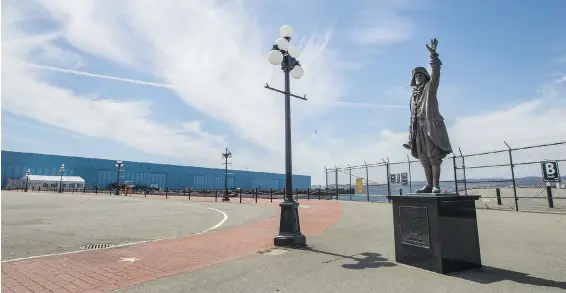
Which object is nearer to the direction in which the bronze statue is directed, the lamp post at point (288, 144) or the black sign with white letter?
the lamp post

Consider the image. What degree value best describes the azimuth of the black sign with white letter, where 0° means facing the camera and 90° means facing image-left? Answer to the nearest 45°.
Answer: approximately 0°

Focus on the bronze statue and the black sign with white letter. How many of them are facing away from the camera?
0

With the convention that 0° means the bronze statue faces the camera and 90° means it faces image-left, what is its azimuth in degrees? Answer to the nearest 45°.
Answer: approximately 45°

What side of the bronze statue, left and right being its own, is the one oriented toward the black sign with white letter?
back

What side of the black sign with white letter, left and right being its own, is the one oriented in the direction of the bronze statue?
front

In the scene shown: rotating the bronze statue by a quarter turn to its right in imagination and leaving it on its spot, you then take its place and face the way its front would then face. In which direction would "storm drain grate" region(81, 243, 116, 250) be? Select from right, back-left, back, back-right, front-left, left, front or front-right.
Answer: front-left

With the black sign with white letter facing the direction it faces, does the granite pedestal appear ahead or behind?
ahead

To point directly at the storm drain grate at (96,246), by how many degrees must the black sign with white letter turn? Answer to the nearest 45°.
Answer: approximately 45° to its right
